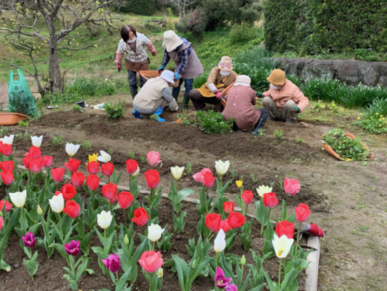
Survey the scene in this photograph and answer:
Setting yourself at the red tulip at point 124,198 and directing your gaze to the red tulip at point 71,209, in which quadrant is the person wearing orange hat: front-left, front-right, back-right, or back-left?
back-right

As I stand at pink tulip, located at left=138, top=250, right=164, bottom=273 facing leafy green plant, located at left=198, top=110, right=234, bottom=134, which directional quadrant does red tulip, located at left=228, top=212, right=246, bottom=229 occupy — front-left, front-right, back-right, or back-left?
front-right

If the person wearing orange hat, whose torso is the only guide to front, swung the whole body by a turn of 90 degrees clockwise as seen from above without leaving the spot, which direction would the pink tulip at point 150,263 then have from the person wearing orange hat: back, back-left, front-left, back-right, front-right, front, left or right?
back-left

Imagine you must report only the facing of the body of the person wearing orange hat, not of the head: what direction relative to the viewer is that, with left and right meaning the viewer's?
facing the viewer and to the left of the viewer

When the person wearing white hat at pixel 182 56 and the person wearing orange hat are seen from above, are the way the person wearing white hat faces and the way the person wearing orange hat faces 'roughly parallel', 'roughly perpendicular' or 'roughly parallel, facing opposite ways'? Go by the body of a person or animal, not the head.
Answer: roughly parallel

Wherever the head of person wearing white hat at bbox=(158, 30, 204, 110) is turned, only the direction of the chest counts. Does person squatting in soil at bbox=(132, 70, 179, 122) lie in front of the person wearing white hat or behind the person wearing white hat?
in front

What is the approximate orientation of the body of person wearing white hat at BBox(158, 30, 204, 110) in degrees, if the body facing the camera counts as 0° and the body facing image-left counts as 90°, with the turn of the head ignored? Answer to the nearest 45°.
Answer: approximately 45°

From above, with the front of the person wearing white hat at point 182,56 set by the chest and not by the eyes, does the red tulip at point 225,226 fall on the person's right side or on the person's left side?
on the person's left side

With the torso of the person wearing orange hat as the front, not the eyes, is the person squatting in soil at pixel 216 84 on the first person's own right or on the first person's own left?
on the first person's own right

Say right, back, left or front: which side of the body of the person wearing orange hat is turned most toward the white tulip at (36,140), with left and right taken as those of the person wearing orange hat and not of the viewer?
front

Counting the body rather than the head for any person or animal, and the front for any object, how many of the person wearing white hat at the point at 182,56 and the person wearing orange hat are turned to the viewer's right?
0

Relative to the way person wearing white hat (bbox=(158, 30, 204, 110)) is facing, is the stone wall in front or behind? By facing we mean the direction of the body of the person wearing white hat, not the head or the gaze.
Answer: behind

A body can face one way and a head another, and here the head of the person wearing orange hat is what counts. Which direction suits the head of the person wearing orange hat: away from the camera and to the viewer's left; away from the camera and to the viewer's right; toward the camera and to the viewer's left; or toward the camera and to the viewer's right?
toward the camera and to the viewer's left

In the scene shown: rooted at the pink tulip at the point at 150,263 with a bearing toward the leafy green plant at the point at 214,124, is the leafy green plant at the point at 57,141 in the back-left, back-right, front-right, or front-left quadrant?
front-left

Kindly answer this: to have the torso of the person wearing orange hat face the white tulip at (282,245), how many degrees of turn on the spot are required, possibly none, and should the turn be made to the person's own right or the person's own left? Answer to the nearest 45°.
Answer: approximately 45° to the person's own left

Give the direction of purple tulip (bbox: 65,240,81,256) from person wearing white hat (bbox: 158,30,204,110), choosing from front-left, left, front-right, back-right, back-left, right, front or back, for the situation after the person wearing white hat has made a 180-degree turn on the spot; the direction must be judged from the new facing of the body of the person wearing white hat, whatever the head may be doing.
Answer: back-right

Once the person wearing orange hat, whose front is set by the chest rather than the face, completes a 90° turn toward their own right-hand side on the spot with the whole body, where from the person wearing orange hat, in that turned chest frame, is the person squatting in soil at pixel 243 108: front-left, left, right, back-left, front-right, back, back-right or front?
left
